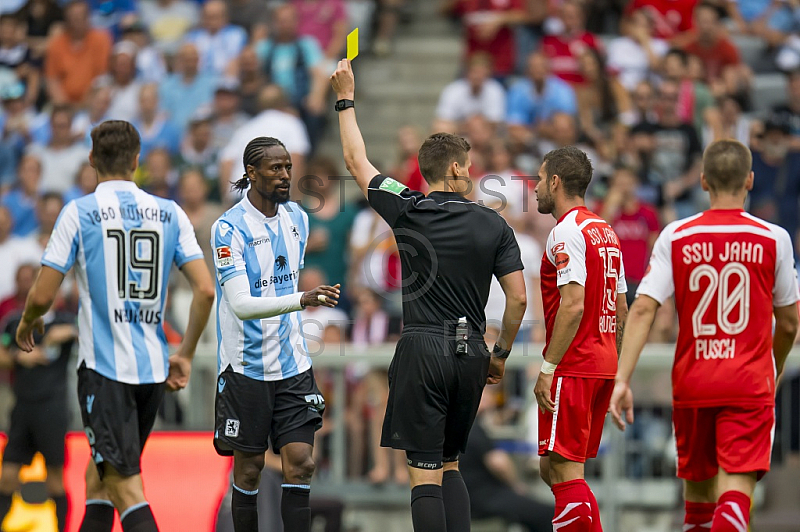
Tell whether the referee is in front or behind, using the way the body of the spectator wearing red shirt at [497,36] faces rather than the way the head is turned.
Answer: in front

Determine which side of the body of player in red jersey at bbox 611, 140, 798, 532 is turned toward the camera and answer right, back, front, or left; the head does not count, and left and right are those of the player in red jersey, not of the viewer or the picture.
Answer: back

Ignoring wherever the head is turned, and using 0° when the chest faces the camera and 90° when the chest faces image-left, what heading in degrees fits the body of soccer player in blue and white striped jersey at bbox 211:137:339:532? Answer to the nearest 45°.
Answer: approximately 315°

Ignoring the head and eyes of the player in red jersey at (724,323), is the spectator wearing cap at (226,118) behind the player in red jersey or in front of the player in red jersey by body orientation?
in front

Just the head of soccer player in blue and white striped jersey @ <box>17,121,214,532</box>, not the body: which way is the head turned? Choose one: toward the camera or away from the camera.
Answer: away from the camera

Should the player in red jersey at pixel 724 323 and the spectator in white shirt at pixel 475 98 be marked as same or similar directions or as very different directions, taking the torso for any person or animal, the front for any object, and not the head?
very different directions

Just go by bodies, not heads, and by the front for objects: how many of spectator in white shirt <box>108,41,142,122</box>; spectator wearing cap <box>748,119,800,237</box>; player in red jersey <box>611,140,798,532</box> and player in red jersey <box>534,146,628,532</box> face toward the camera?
2

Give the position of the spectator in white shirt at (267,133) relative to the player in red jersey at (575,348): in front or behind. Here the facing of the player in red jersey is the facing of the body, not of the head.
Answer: in front

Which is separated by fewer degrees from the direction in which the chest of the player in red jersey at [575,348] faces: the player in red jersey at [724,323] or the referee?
the referee

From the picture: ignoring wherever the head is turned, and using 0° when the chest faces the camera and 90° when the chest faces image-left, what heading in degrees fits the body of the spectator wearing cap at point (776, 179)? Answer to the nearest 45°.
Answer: approximately 0°
